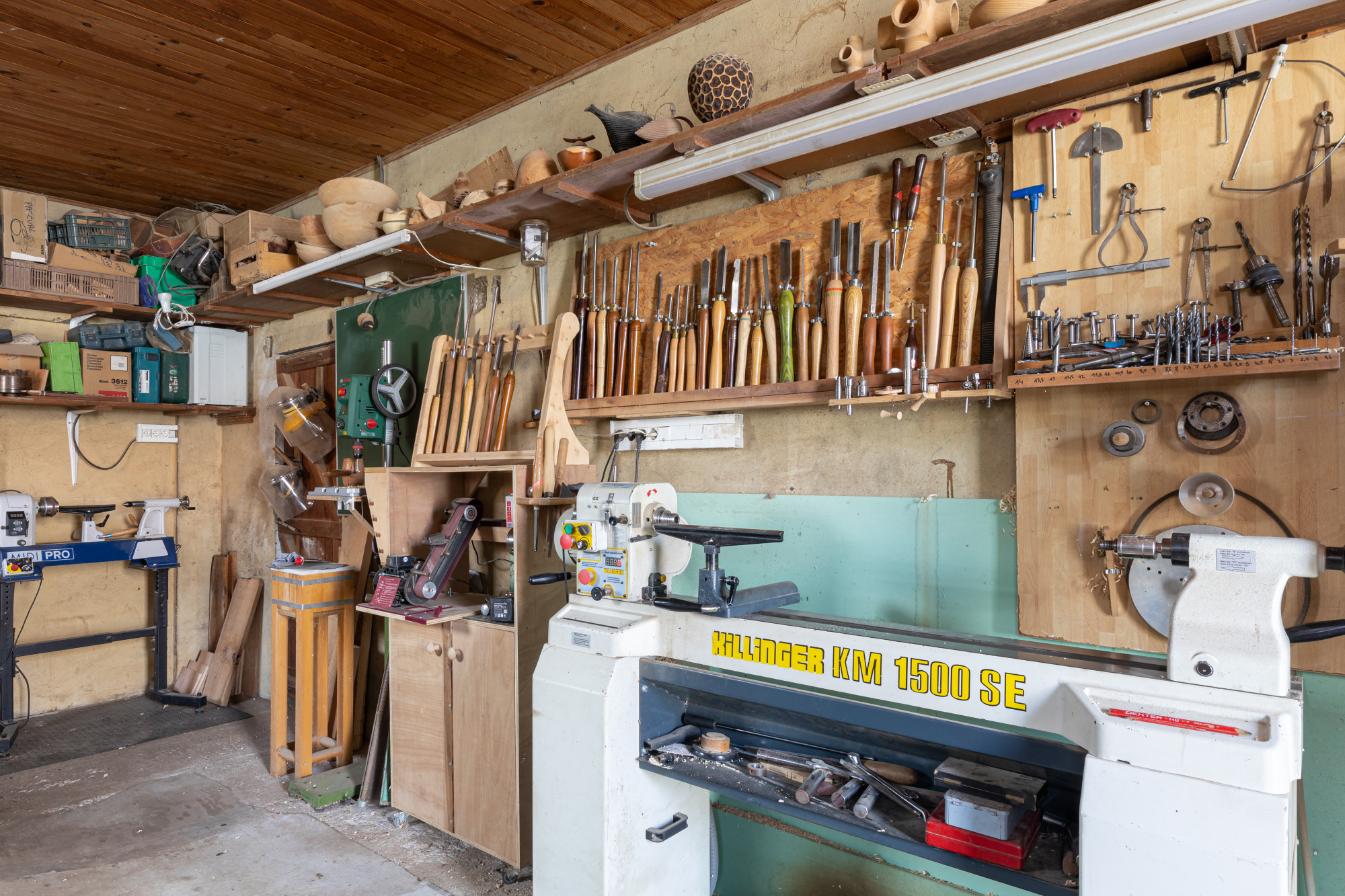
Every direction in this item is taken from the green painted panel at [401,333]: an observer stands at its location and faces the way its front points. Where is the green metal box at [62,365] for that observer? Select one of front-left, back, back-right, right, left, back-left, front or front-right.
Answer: right

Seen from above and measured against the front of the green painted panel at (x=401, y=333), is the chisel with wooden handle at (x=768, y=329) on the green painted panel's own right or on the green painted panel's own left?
on the green painted panel's own left

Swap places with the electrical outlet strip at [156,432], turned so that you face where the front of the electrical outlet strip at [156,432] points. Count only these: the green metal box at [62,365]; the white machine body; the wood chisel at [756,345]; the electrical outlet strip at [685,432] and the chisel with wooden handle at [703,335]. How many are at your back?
0

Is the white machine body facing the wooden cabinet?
no

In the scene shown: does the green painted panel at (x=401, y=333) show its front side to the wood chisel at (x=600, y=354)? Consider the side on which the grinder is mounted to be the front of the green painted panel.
no

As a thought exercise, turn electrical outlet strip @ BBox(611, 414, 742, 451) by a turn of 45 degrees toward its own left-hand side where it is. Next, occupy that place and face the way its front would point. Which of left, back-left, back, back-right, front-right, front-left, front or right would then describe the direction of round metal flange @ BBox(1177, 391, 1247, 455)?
front-left

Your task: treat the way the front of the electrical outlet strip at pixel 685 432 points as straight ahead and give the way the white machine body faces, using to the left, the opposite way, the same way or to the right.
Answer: the same way

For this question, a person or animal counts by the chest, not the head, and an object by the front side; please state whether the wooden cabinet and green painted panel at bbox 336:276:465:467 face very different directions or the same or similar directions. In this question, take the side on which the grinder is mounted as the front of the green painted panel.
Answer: same or similar directions

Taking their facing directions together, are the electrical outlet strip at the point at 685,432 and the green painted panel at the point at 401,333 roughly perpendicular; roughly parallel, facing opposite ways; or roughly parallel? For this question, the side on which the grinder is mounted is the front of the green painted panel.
roughly parallel

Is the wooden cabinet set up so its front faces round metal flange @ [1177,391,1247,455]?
no

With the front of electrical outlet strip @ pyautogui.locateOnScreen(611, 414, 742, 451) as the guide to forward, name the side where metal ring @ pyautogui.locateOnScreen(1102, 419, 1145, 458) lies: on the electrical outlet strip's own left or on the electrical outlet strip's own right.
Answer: on the electrical outlet strip's own left

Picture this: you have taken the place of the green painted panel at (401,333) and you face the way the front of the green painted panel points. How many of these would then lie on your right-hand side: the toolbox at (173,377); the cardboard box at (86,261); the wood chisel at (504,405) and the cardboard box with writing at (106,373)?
3

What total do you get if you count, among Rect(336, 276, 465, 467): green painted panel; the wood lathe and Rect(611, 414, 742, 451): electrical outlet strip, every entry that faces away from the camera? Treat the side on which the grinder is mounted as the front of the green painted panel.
0

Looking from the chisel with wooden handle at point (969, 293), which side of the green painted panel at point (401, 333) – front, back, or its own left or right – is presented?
left

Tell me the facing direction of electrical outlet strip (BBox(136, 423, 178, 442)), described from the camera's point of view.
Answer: facing the viewer

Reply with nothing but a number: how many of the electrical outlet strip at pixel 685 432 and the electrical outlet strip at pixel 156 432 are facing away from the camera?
0
